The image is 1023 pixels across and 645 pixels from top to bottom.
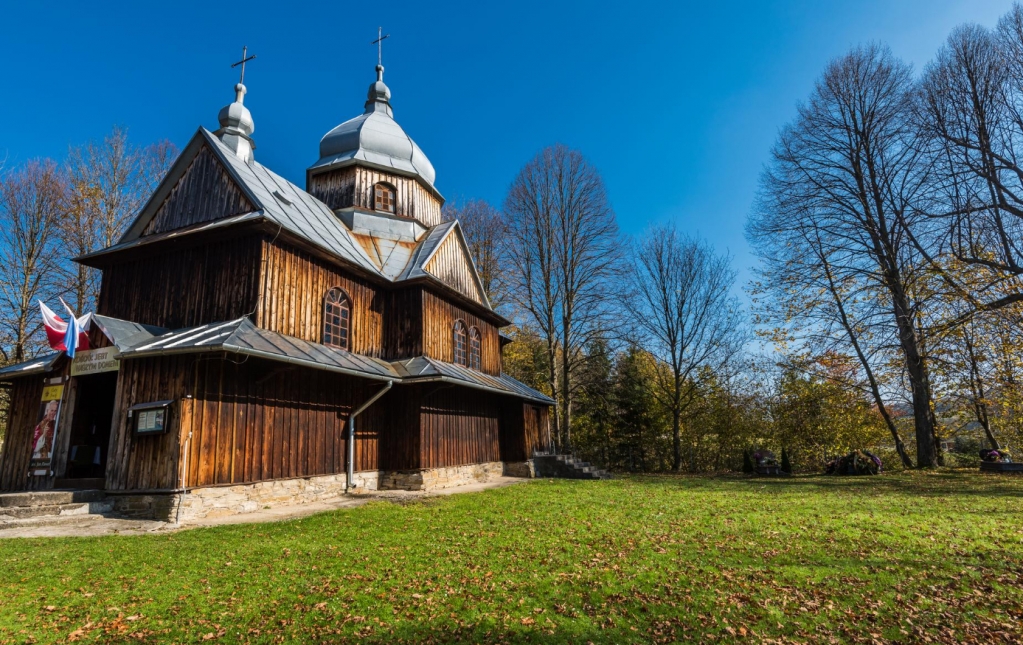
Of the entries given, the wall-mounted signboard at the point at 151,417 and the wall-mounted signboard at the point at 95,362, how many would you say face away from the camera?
0

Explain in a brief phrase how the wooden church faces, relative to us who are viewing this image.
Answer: facing the viewer and to the left of the viewer

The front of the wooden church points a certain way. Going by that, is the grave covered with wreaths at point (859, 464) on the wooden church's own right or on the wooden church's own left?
on the wooden church's own left

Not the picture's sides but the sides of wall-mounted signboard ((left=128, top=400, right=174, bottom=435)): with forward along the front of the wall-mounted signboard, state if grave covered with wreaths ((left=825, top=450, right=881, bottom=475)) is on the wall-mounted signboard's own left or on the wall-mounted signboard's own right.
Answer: on the wall-mounted signboard's own left

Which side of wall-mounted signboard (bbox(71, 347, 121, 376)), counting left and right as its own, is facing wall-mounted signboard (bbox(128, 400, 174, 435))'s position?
left

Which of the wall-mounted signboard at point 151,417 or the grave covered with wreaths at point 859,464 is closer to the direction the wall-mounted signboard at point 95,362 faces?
the wall-mounted signboard
